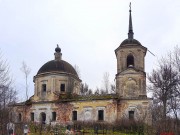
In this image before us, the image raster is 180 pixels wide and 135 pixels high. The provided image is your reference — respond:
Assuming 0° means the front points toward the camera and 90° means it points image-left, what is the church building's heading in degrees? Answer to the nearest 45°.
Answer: approximately 270°
